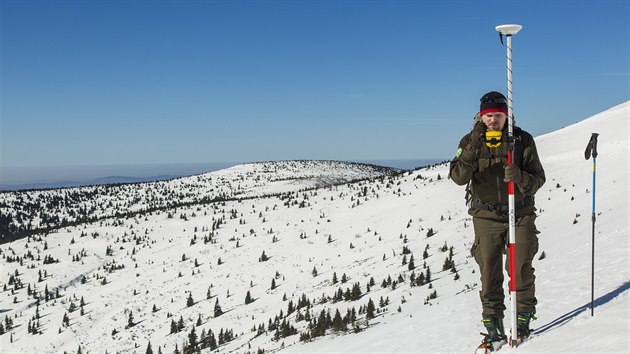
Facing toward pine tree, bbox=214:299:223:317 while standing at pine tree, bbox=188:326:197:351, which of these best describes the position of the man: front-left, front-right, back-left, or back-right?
back-right

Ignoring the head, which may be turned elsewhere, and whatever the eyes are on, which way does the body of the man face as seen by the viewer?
toward the camera

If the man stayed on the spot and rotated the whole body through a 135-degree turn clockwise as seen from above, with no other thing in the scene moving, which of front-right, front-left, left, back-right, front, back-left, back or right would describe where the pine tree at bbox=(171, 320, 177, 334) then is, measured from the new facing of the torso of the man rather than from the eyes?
front

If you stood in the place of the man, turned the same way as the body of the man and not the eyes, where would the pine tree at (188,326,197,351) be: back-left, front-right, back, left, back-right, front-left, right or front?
back-right

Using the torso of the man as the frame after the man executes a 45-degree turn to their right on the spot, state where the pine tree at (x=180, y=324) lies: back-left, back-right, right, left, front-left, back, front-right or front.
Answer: right

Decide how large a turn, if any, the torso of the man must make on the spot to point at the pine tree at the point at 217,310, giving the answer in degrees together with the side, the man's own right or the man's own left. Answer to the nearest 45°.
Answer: approximately 135° to the man's own right

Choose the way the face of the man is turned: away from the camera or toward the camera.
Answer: toward the camera
